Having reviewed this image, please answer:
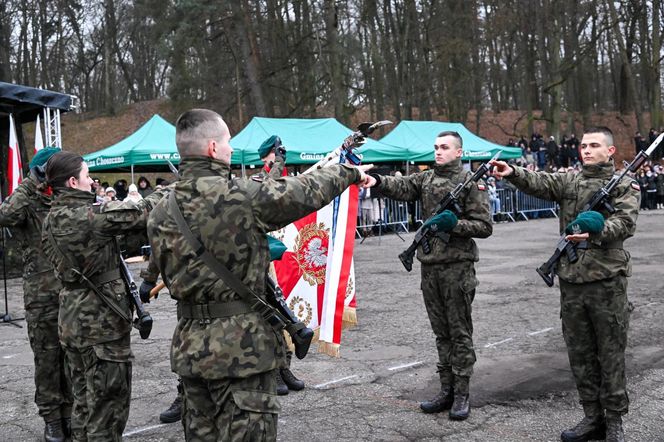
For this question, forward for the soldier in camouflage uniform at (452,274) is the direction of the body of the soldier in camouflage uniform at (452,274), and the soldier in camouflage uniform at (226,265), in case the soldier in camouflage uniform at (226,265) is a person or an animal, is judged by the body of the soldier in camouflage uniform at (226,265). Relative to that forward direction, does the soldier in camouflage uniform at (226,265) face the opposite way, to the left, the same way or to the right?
the opposite way

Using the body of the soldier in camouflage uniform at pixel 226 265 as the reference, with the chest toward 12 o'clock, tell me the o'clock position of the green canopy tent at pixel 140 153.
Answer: The green canopy tent is roughly at 10 o'clock from the soldier in camouflage uniform.

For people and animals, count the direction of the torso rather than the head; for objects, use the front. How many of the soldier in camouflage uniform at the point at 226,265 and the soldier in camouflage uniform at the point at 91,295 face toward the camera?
0

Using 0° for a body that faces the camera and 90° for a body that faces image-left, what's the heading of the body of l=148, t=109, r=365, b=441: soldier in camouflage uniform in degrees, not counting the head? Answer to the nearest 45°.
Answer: approximately 225°

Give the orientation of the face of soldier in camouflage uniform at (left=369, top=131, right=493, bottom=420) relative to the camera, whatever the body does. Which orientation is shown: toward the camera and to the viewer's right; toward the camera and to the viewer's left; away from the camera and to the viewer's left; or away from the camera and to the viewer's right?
toward the camera and to the viewer's left

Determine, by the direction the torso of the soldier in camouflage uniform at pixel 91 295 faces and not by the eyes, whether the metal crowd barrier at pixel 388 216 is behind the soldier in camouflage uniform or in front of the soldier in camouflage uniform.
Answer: in front

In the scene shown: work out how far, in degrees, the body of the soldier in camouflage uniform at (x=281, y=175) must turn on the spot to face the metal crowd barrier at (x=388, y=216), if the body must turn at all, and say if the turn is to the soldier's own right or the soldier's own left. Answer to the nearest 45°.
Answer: approximately 135° to the soldier's own left

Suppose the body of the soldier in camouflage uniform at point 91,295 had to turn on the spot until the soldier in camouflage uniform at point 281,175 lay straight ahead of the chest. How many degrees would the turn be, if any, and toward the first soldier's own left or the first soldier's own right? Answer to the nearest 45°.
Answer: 0° — they already face them

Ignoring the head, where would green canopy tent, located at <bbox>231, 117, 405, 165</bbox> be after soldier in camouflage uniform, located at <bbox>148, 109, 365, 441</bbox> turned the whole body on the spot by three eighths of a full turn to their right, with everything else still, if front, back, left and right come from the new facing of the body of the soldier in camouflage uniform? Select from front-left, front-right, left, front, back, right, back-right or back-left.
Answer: back

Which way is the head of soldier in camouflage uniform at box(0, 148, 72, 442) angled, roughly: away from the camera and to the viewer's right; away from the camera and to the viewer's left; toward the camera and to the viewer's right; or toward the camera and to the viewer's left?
away from the camera and to the viewer's right
